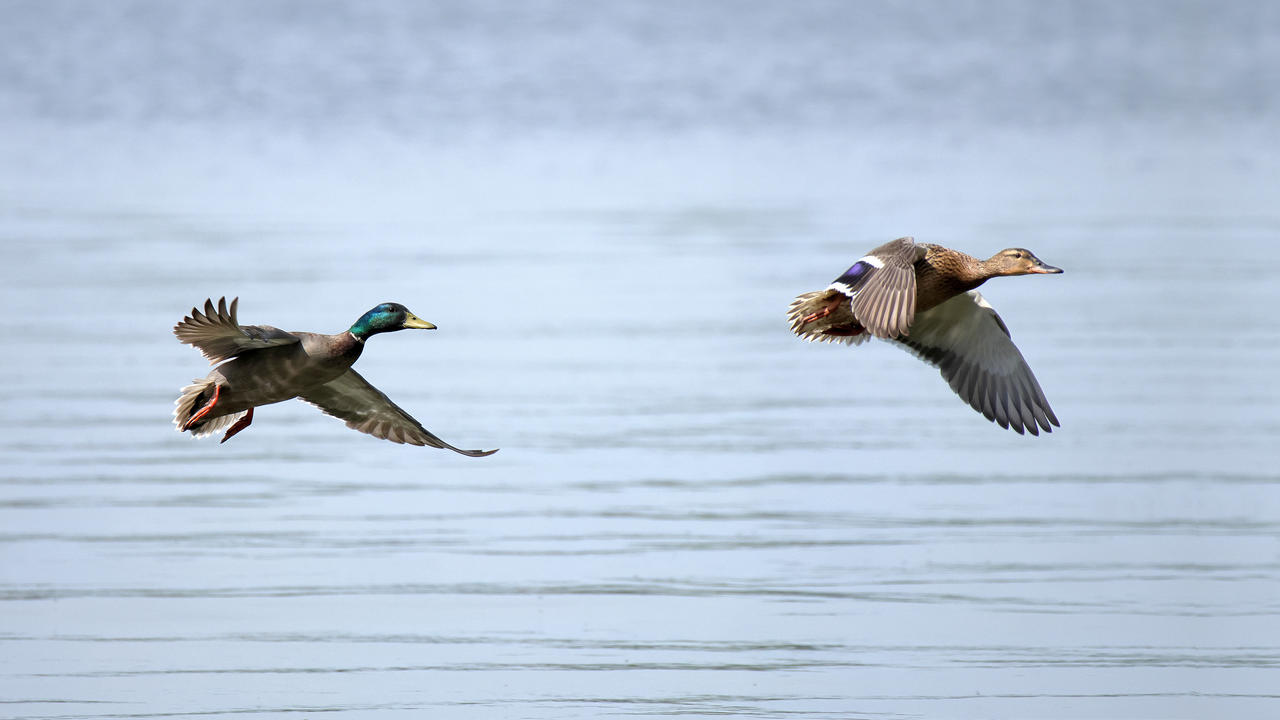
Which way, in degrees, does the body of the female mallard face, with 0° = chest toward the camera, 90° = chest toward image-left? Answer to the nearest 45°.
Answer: approximately 270°

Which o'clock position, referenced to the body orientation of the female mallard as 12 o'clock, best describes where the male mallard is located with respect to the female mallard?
The male mallard is roughly at 5 o'clock from the female mallard.
